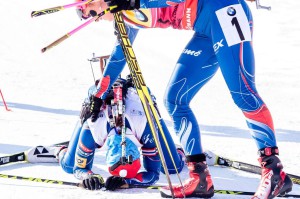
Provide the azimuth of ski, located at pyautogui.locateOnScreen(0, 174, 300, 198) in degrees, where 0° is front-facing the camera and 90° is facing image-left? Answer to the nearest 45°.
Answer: approximately 90°
